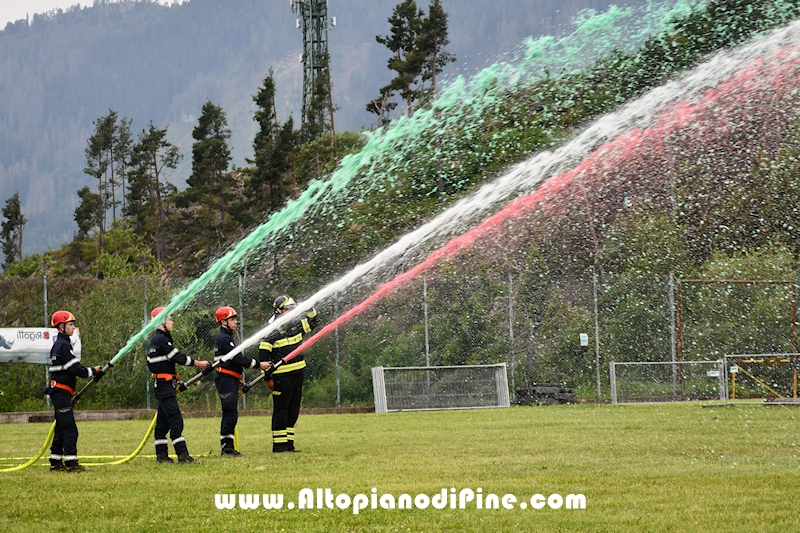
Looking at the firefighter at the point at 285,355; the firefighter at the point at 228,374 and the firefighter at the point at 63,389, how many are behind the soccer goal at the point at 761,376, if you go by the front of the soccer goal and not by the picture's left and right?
0

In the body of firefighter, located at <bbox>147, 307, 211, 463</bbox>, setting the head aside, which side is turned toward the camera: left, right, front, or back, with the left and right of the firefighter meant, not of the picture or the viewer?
right

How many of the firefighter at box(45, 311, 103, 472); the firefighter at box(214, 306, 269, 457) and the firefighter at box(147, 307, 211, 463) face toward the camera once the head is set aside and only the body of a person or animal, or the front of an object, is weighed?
0

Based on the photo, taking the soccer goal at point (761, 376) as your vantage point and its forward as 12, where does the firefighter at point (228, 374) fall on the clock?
The firefighter is roughly at 1 o'clock from the soccer goal.

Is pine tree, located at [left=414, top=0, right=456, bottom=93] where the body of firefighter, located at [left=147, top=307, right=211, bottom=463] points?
no

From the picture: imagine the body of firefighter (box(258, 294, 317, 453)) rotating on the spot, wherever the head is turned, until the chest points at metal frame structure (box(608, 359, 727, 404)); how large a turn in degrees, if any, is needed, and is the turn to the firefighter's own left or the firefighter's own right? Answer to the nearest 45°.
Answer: approximately 45° to the firefighter's own left

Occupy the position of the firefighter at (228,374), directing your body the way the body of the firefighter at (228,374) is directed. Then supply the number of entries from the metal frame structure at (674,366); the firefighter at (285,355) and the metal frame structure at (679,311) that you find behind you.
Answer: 0

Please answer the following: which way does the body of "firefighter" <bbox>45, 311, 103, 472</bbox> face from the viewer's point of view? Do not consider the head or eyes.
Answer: to the viewer's right

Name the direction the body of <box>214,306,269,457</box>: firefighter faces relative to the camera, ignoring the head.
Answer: to the viewer's right

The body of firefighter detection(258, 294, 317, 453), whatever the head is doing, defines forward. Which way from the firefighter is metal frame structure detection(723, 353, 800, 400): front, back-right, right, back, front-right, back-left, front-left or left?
front-left

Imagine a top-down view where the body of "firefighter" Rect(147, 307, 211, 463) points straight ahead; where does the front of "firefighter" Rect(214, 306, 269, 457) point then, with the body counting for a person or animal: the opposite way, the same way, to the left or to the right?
the same way

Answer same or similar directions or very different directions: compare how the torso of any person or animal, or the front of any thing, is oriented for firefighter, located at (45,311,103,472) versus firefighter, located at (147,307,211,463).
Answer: same or similar directions

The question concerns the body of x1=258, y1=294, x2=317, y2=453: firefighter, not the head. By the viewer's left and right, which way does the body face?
facing to the right of the viewer

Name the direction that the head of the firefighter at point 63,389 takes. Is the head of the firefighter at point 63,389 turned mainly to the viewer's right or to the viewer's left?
to the viewer's right

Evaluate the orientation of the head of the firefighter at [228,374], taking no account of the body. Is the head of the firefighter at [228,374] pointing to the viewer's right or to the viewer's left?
to the viewer's right

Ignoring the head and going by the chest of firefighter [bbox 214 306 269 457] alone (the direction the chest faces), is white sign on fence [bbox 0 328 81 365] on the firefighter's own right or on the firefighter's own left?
on the firefighter's own left

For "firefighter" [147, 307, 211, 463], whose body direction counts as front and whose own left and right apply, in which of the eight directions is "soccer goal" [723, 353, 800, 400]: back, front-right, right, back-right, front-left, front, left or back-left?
front-left
